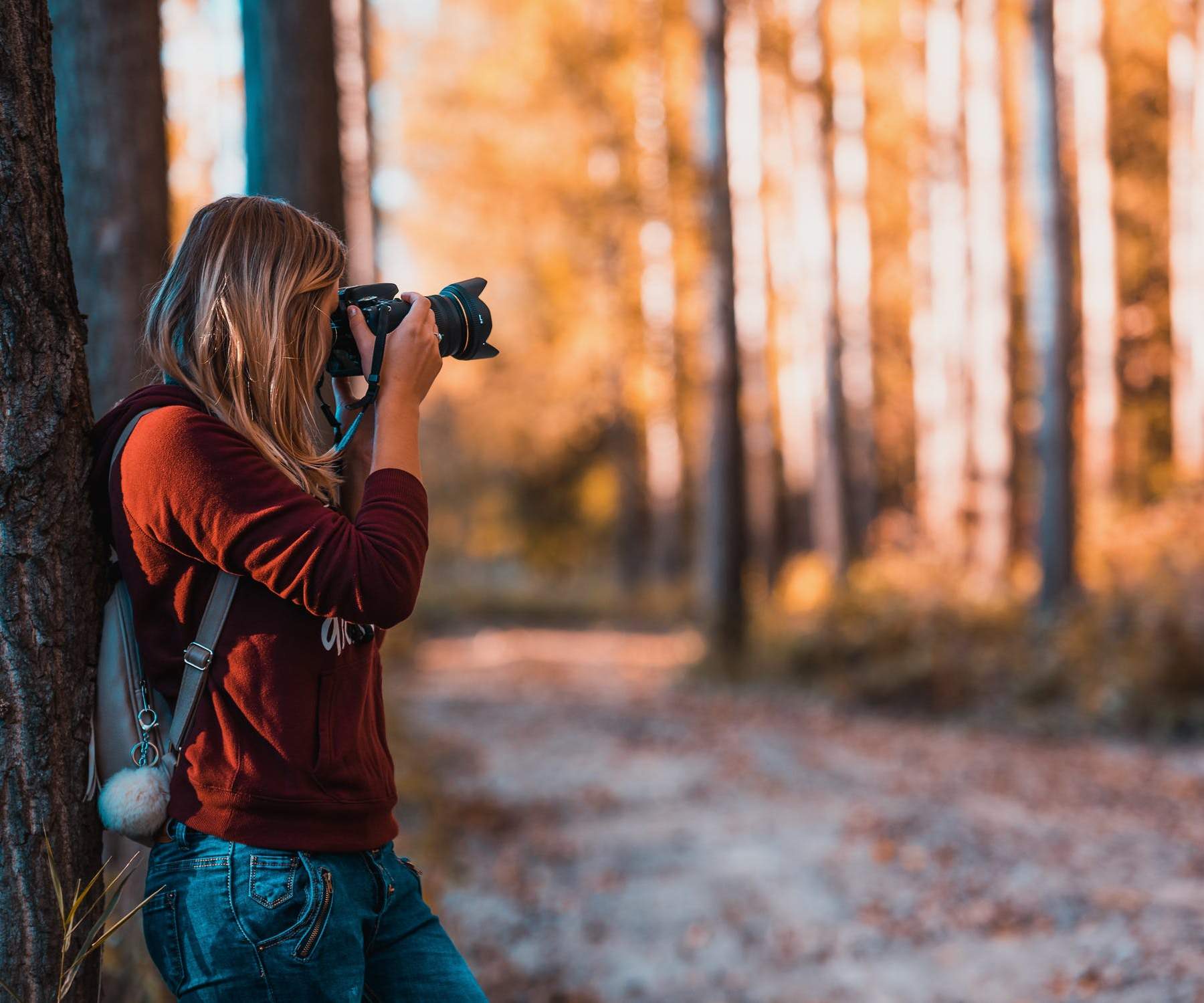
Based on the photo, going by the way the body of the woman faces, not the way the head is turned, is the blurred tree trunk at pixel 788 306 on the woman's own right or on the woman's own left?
on the woman's own left

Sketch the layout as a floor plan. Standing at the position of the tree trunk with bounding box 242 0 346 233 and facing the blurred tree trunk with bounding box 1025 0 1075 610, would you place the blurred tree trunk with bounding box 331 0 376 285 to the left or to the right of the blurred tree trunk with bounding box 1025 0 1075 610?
left

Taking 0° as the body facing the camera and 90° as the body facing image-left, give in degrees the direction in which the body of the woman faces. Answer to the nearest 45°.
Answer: approximately 270°

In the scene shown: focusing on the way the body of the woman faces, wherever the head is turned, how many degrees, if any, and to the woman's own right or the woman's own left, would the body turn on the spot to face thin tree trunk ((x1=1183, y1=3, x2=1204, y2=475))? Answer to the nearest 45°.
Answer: approximately 45° to the woman's own left

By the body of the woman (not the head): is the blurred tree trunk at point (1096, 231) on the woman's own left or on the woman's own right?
on the woman's own left

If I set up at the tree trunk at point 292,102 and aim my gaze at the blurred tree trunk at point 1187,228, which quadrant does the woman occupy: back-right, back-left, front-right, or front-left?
back-right

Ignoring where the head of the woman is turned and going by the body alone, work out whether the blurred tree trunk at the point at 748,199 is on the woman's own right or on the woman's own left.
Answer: on the woman's own left
